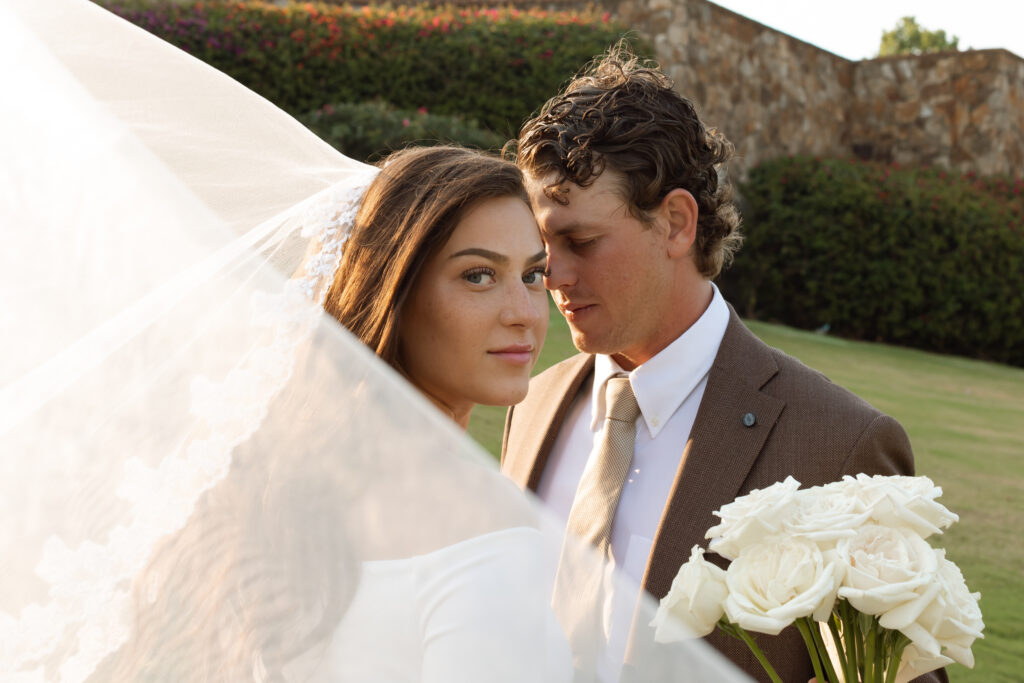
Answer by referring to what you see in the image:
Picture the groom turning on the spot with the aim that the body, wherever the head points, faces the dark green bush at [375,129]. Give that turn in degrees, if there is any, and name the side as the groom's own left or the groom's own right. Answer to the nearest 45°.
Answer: approximately 90° to the groom's own right

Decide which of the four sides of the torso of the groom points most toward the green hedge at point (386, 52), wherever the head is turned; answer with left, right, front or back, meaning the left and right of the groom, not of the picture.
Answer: right

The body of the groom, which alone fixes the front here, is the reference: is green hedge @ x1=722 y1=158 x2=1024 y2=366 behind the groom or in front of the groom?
behind

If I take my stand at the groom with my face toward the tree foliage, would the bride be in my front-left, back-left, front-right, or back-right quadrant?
back-left

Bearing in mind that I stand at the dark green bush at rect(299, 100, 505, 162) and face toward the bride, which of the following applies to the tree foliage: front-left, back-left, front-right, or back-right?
back-left

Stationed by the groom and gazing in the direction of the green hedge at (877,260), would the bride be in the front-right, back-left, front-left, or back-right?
back-left

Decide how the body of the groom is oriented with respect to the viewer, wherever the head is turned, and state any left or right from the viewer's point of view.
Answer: facing the viewer and to the left of the viewer

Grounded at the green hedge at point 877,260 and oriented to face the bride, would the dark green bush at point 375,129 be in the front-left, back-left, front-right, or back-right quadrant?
front-right

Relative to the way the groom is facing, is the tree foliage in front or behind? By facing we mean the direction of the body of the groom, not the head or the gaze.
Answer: behind

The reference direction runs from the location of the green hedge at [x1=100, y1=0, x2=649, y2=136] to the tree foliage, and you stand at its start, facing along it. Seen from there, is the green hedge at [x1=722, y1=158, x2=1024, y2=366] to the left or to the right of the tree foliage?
right

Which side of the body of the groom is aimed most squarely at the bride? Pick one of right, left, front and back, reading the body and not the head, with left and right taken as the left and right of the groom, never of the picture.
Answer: front

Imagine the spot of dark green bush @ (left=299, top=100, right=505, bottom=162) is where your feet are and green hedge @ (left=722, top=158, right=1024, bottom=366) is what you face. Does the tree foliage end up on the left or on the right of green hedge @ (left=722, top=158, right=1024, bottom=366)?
left
